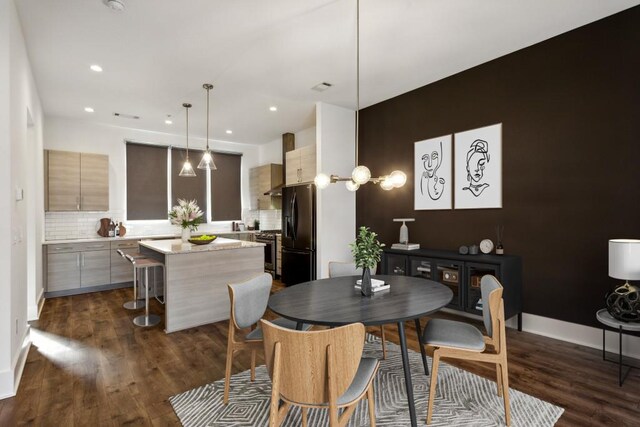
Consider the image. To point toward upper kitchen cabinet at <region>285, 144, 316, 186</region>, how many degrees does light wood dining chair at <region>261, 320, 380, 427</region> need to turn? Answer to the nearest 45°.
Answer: approximately 45° to its left

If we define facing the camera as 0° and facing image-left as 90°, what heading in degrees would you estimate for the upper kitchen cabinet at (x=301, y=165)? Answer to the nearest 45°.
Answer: approximately 45°

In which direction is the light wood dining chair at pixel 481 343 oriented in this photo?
to the viewer's left

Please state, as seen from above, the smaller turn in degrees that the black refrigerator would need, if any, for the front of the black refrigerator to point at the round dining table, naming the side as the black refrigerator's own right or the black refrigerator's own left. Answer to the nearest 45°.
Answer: approximately 45° to the black refrigerator's own left

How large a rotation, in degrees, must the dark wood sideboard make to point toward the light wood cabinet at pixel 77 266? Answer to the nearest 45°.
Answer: approximately 45° to its right

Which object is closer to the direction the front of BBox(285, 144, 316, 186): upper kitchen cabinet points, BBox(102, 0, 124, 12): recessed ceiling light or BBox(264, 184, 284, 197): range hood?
the recessed ceiling light

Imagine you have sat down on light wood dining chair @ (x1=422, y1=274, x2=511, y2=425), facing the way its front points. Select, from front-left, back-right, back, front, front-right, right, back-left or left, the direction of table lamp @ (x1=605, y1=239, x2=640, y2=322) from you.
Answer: back-right

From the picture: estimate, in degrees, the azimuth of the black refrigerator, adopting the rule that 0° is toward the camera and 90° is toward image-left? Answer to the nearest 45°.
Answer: approximately 45°

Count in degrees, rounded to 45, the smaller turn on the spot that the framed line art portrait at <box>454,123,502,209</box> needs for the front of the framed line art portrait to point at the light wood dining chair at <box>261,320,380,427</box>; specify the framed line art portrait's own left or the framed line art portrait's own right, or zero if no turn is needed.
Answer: approximately 45° to the framed line art portrait's own left

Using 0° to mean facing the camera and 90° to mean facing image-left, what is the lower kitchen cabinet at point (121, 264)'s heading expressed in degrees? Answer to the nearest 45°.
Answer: approximately 0°

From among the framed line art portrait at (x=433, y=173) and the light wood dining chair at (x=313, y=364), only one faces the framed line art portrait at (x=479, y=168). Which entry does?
the light wood dining chair
